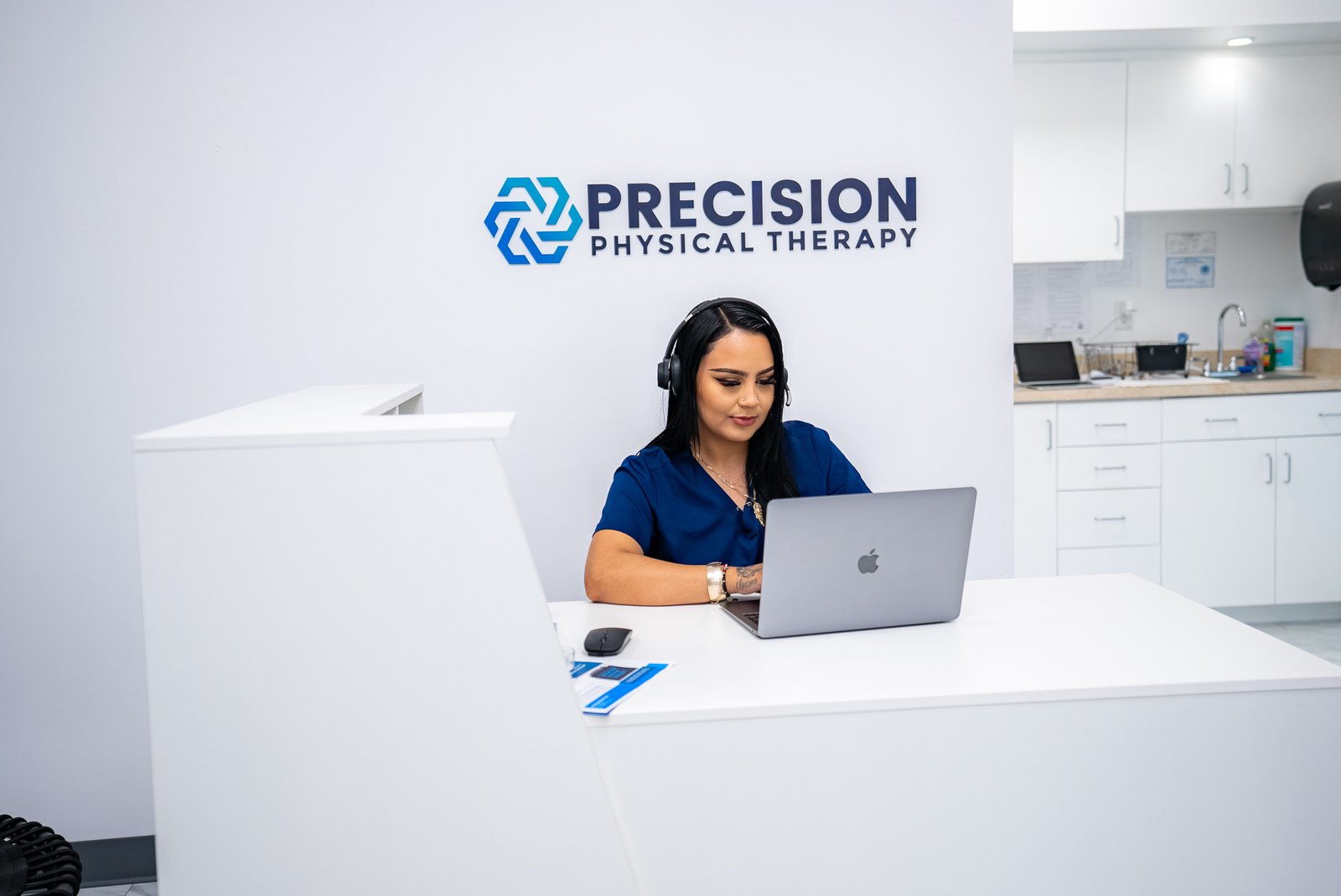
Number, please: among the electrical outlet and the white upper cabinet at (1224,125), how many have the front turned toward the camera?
2

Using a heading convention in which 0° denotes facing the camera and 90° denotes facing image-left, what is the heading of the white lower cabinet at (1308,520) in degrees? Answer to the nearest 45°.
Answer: approximately 0°

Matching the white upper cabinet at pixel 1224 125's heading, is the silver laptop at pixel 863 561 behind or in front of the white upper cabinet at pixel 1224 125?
in front

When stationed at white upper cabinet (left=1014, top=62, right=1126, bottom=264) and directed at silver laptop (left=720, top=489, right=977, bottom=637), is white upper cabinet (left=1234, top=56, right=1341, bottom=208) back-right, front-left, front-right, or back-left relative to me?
back-left

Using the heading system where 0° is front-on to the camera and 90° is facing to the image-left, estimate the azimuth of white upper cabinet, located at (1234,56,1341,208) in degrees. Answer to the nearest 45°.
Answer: approximately 0°

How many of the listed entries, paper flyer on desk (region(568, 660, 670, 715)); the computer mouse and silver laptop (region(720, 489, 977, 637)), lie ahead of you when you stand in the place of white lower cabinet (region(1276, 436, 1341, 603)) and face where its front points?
3

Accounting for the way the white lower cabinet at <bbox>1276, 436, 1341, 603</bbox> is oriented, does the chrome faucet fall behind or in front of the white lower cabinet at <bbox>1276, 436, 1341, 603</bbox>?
behind

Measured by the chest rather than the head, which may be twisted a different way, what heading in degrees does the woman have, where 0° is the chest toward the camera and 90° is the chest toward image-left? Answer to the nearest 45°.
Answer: approximately 315°
